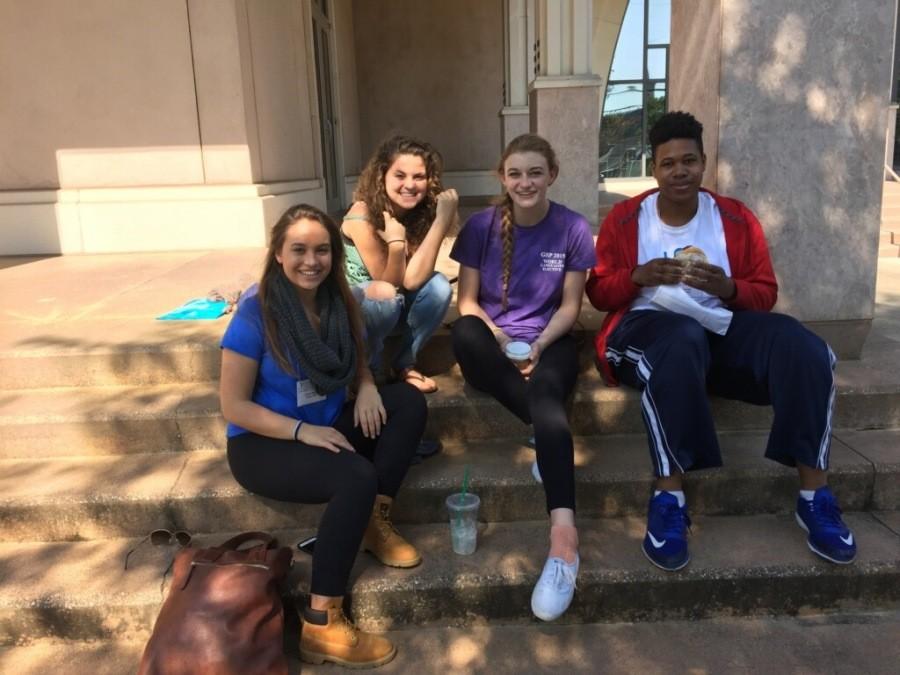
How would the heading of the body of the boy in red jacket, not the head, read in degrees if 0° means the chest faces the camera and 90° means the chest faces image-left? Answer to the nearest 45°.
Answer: approximately 0°

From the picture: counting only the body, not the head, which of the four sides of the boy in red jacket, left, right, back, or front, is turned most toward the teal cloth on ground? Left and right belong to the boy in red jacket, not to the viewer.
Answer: right

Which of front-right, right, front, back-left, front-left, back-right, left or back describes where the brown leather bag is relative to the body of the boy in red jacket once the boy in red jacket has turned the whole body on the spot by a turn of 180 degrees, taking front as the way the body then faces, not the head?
back-left

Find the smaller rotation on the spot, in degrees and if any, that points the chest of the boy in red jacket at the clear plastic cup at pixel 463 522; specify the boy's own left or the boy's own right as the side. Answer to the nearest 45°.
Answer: approximately 45° to the boy's own right

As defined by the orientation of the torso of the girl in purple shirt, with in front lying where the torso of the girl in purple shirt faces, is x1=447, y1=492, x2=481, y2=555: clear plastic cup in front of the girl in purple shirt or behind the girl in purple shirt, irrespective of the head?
in front

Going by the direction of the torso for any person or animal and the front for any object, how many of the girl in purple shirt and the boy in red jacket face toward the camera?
2

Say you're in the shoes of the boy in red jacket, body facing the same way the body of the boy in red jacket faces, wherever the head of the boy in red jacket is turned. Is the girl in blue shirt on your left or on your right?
on your right

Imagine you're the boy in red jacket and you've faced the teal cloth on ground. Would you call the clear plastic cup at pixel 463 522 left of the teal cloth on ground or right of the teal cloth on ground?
left

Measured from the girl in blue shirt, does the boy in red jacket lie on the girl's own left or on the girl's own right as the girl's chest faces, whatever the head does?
on the girl's own left
